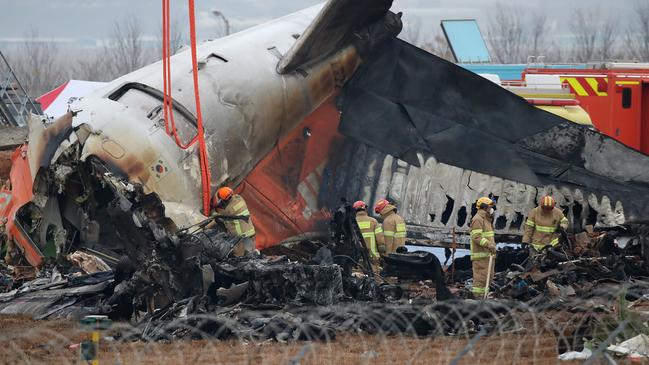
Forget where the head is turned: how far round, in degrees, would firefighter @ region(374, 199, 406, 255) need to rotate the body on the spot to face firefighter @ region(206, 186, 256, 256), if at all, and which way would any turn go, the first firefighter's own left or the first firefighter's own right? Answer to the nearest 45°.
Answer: approximately 45° to the first firefighter's own left

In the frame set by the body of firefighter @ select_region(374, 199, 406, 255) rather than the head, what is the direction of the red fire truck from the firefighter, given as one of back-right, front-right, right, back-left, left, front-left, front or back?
back-right

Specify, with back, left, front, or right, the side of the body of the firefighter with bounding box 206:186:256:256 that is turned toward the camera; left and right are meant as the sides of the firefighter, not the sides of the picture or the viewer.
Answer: left
